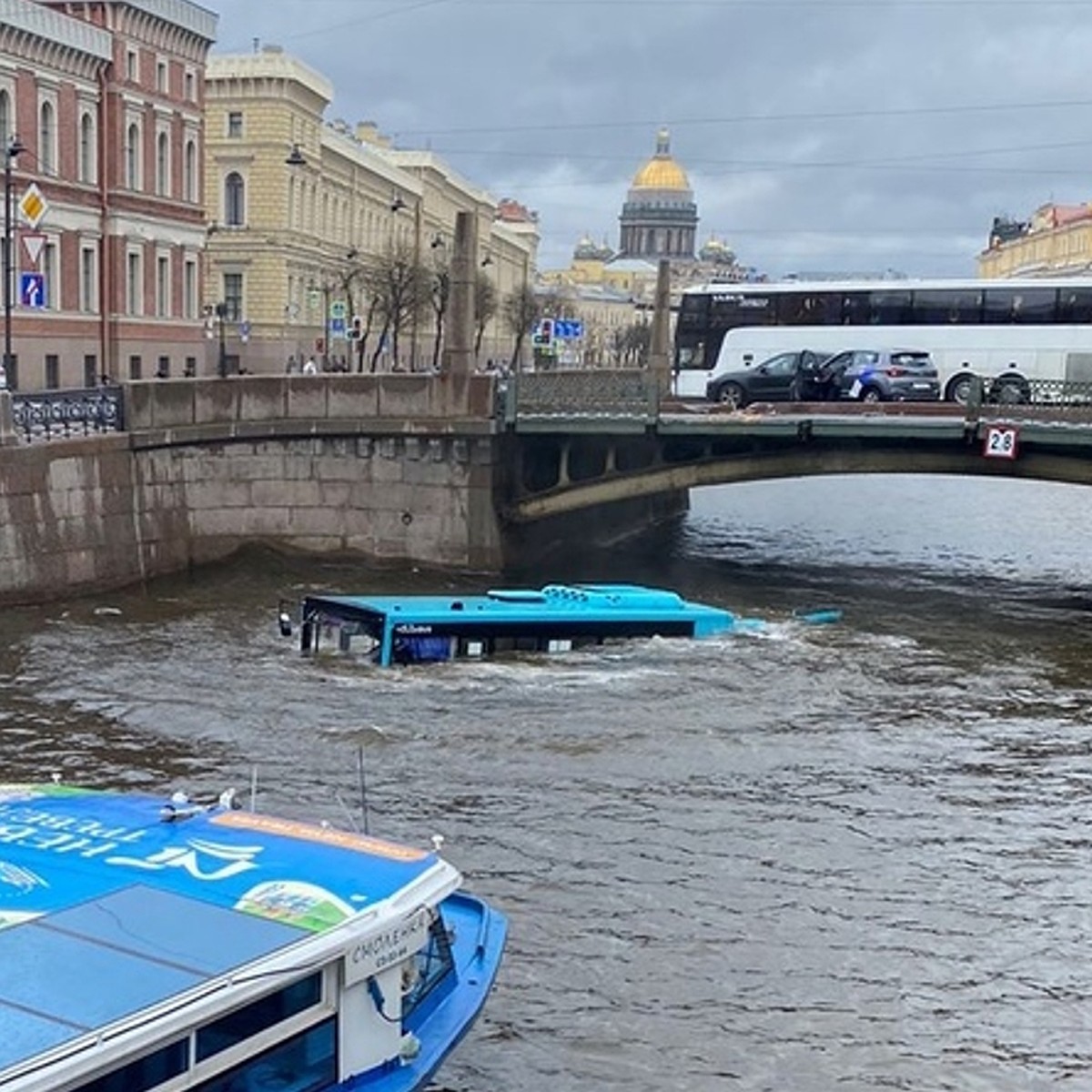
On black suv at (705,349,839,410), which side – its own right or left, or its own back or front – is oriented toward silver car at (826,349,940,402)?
back

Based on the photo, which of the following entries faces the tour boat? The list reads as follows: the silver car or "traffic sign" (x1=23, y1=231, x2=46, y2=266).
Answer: the traffic sign

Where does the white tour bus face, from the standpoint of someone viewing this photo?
facing to the left of the viewer

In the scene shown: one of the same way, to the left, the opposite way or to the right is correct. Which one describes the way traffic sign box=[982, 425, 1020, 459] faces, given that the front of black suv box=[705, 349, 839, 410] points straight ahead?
to the left

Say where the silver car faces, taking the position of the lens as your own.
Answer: facing away from the viewer and to the left of the viewer

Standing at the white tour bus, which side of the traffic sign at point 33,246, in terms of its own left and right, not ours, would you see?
left

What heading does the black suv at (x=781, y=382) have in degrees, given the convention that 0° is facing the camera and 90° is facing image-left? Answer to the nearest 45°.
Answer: approximately 90°

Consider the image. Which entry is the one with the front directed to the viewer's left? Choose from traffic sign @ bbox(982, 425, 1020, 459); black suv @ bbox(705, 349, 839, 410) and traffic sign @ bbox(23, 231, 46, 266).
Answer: the black suv

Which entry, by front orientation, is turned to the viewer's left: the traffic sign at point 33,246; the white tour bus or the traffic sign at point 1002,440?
the white tour bus

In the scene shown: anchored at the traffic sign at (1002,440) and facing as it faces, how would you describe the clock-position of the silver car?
The silver car is roughly at 5 o'clock from the traffic sign.

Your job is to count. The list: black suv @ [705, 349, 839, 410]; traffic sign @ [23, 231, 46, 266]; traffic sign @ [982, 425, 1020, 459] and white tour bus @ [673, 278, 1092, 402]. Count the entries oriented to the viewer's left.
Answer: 2

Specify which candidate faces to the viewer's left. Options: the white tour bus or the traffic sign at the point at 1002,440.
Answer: the white tour bus

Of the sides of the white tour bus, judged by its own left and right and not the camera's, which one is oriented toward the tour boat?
left
